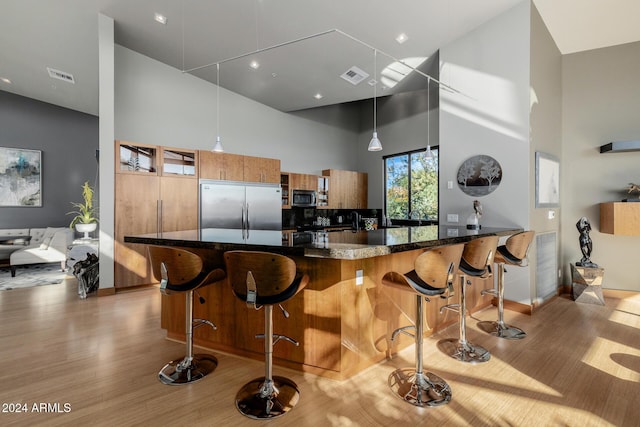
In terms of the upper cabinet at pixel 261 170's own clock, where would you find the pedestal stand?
The pedestal stand is roughly at 10 o'clock from the upper cabinet.

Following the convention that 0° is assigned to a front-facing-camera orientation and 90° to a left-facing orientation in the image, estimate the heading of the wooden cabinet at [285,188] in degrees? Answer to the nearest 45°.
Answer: approximately 0°

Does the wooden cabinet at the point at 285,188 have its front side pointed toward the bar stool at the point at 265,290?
yes

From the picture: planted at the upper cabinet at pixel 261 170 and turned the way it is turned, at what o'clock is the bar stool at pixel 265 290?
The bar stool is roughly at 12 o'clock from the upper cabinet.

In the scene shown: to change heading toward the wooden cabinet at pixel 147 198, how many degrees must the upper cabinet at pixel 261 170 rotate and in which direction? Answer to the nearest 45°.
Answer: approximately 45° to its right

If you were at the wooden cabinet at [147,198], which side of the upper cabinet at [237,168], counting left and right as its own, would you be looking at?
right
